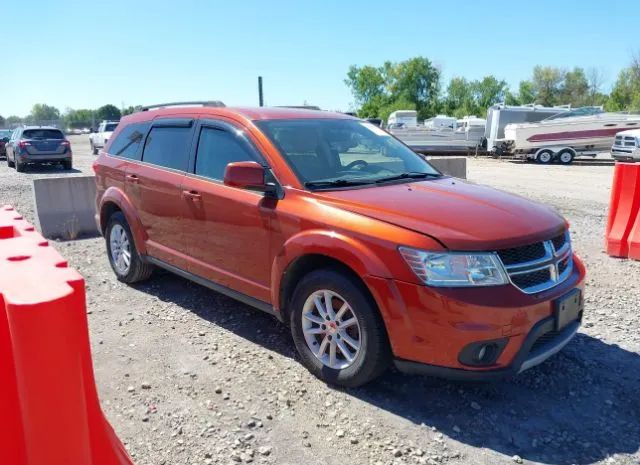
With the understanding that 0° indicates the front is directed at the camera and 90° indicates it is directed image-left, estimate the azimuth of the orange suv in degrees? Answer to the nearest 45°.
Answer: approximately 315°

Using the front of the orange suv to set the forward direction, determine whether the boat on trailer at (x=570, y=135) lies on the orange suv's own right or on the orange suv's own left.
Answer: on the orange suv's own left

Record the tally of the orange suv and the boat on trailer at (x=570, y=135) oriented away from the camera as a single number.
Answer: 0

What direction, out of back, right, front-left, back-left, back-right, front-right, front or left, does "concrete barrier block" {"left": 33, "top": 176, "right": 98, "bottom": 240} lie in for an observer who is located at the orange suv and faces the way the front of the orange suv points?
back

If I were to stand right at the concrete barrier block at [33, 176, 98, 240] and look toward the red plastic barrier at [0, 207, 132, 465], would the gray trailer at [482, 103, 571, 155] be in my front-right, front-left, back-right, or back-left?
back-left

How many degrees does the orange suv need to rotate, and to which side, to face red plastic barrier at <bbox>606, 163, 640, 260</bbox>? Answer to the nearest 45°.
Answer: approximately 90° to its left
